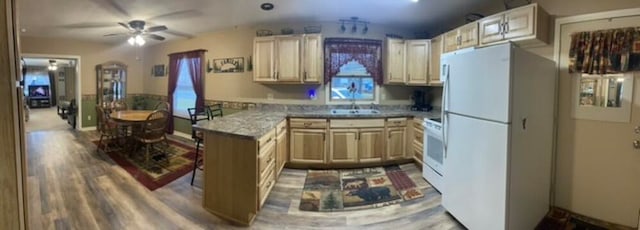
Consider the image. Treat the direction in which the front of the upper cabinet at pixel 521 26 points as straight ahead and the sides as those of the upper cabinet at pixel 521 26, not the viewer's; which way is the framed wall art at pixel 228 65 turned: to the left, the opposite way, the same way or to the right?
to the left

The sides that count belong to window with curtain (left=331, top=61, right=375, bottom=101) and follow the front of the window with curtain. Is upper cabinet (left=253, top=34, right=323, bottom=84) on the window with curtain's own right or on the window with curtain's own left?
on the window with curtain's own right

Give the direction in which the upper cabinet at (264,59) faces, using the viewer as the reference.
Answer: facing the viewer

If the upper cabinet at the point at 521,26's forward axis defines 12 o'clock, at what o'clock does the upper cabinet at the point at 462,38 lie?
the upper cabinet at the point at 462,38 is roughly at 3 o'clock from the upper cabinet at the point at 521,26.

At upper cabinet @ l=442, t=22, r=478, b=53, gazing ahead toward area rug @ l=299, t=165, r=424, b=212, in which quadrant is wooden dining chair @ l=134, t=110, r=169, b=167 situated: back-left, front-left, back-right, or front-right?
front-right

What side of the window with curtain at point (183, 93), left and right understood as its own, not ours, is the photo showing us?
front

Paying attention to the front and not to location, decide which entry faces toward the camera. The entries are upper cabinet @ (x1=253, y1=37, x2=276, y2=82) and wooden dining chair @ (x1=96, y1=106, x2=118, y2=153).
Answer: the upper cabinet

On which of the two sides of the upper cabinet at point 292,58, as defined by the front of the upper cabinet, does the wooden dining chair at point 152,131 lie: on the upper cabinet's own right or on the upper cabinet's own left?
on the upper cabinet's own right

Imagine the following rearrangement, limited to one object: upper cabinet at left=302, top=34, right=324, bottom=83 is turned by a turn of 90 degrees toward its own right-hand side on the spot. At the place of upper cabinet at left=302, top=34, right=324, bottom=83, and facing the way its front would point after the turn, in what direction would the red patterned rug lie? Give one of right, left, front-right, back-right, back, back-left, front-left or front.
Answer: front

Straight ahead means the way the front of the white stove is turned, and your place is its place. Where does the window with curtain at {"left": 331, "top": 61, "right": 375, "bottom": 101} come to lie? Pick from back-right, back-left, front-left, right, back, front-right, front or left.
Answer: right

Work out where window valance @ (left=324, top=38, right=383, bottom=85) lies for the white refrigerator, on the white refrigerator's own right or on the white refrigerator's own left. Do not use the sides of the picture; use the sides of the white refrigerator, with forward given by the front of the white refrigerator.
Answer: on the white refrigerator's own right

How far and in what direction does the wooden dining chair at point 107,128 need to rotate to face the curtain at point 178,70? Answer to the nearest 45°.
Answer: approximately 45° to its left

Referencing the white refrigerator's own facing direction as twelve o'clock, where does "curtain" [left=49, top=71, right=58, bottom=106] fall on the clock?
The curtain is roughly at 2 o'clock from the white refrigerator.
